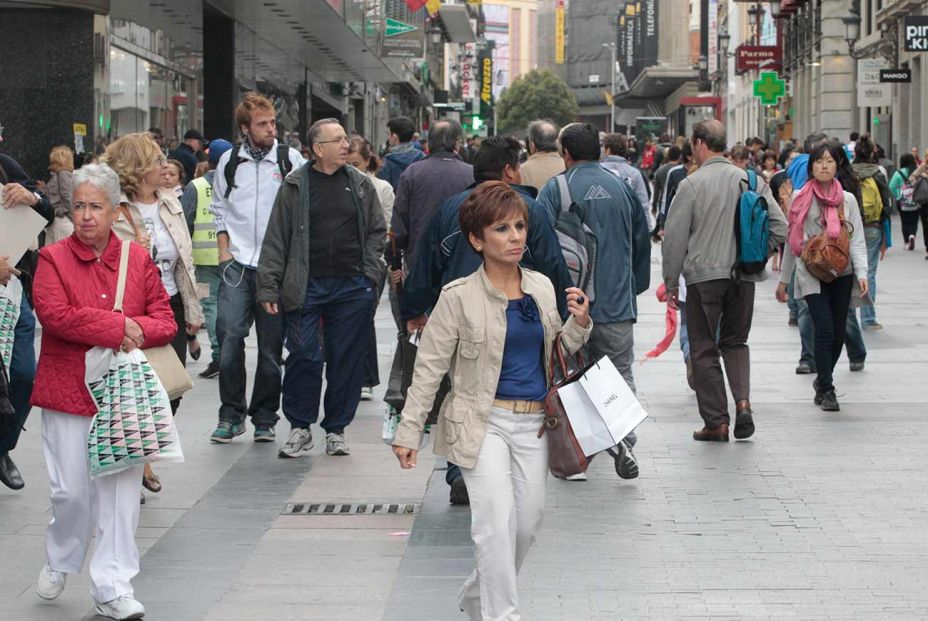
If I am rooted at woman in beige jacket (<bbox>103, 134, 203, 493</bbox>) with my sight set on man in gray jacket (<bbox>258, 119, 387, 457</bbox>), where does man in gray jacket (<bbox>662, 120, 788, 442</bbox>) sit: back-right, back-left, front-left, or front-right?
front-right

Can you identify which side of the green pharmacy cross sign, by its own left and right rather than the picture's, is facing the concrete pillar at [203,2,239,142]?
front

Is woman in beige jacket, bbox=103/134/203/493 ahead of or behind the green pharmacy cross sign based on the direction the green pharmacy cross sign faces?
ahead

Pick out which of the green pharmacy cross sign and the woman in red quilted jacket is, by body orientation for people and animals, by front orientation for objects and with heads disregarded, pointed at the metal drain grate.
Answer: the green pharmacy cross sign

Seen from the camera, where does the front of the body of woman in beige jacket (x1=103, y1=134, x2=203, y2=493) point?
toward the camera

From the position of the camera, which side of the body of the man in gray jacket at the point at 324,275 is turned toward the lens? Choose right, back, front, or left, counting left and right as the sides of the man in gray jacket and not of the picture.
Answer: front

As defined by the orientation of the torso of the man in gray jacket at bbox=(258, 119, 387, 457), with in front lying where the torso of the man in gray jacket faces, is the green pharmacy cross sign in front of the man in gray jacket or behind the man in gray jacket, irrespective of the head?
behind

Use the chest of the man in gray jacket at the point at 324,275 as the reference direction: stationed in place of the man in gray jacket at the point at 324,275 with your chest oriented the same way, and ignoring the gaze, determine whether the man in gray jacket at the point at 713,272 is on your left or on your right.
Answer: on your left

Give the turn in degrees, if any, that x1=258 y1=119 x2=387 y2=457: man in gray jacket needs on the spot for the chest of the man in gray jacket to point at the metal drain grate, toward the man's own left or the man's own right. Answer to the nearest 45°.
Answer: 0° — they already face it

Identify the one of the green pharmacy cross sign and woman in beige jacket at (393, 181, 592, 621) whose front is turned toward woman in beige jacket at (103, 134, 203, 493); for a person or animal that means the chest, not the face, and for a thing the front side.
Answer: the green pharmacy cross sign

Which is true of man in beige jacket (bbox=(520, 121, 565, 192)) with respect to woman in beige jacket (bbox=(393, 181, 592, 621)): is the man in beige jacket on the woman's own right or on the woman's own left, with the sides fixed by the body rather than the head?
on the woman's own left
